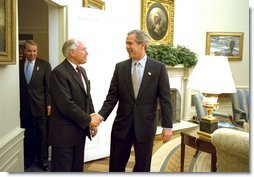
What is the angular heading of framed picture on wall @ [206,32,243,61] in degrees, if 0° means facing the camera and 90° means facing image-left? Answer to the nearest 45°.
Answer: approximately 0°

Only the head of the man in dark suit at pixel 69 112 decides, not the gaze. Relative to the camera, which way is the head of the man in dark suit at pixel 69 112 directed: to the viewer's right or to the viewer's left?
to the viewer's right

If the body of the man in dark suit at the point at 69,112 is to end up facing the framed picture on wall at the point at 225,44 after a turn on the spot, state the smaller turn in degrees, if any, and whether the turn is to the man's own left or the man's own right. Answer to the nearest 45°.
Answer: approximately 45° to the man's own left

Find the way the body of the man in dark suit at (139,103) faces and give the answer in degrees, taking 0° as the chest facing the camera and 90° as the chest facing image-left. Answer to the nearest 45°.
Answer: approximately 45°

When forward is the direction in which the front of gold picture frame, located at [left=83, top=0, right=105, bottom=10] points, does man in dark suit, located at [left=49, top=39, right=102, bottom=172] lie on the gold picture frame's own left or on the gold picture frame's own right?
on the gold picture frame's own right
